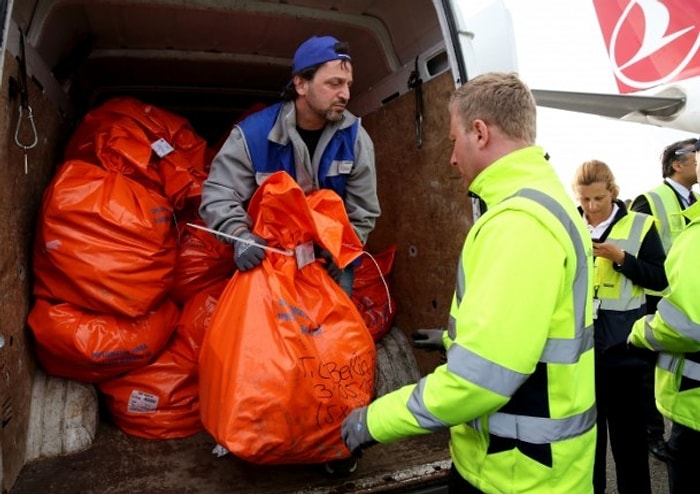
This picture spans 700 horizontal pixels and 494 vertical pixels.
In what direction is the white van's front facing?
away from the camera

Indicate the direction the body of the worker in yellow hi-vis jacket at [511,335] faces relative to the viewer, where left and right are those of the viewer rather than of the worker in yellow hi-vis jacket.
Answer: facing away from the viewer and to the left of the viewer

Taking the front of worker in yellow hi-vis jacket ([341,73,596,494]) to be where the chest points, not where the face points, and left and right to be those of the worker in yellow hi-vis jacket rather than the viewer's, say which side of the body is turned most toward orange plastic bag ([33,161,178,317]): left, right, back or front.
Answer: front

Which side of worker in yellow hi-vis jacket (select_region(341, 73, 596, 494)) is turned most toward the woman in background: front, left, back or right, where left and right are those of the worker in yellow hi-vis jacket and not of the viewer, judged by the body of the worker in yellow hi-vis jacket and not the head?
right

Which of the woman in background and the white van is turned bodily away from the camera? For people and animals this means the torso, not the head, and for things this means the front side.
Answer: the white van

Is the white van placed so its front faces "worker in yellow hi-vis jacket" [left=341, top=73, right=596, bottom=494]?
no

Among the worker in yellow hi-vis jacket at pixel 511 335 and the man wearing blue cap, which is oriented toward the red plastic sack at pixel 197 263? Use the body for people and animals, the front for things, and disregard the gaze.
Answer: the worker in yellow hi-vis jacket

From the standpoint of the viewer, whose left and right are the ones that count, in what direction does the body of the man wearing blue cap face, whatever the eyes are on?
facing the viewer and to the right of the viewer

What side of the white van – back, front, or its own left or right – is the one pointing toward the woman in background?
right

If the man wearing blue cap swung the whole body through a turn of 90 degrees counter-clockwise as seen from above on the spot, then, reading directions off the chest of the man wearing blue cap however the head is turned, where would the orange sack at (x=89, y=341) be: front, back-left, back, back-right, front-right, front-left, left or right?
back-left

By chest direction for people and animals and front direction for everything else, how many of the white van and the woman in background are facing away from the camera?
1

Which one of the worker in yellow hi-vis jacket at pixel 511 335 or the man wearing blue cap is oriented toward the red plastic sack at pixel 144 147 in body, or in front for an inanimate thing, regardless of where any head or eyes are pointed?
the worker in yellow hi-vis jacket

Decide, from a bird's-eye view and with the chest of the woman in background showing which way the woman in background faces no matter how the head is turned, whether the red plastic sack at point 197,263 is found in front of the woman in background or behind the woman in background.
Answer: in front

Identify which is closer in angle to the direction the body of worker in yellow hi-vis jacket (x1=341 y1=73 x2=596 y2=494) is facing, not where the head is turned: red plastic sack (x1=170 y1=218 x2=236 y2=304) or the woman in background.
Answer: the red plastic sack

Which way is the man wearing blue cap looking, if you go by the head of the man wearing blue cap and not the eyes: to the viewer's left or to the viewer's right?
to the viewer's right

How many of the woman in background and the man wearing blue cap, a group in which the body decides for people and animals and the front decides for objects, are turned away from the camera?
0

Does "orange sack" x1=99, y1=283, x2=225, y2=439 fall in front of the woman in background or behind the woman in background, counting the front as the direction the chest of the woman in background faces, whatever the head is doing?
in front

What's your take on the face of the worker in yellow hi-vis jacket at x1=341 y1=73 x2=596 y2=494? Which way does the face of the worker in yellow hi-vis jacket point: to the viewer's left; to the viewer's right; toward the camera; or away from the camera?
to the viewer's left

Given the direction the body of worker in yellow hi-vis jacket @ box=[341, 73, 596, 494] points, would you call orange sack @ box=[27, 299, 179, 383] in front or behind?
in front

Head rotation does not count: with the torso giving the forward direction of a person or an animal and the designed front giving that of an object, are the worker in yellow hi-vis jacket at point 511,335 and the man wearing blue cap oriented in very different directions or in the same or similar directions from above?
very different directions

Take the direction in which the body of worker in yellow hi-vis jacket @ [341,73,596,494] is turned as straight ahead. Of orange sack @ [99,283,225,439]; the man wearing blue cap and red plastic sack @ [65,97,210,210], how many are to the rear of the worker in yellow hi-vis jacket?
0

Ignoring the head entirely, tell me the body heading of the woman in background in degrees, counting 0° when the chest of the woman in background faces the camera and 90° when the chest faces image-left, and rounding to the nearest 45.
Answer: approximately 45°
